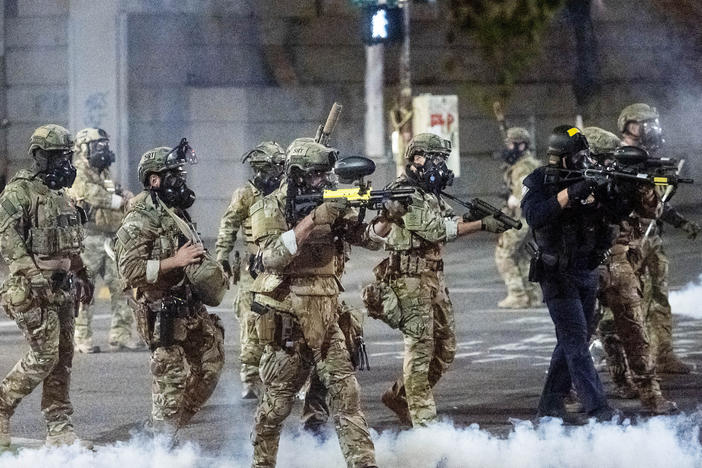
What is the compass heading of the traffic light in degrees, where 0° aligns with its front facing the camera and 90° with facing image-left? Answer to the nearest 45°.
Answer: approximately 0°

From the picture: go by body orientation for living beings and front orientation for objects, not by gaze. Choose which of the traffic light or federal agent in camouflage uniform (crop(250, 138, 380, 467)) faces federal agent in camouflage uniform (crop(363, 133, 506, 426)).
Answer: the traffic light

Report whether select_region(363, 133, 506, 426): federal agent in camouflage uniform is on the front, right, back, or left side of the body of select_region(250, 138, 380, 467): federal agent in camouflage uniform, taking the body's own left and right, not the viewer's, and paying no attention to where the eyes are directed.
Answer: left

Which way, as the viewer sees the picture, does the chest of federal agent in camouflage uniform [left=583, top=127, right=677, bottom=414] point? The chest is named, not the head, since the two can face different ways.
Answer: to the viewer's right

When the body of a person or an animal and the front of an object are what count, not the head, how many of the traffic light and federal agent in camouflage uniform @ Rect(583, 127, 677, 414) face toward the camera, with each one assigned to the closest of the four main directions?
1

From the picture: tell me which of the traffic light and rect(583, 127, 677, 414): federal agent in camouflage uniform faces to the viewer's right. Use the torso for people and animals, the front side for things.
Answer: the federal agent in camouflage uniform

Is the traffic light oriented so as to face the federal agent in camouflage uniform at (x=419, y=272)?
yes

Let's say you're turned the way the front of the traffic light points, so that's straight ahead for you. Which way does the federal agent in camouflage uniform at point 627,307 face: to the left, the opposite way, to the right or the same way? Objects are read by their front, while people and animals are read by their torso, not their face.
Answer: to the left

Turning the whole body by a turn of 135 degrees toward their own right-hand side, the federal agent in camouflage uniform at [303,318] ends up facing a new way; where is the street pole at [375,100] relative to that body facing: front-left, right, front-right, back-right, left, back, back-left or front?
right

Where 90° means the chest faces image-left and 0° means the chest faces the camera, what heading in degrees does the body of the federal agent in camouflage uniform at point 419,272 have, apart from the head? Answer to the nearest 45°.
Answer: approximately 315°

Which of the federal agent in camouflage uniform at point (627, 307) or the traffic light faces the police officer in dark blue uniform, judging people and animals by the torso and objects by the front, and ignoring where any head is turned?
the traffic light

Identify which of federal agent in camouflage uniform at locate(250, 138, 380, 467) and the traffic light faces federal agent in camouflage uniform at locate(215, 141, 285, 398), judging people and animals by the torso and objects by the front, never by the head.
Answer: the traffic light

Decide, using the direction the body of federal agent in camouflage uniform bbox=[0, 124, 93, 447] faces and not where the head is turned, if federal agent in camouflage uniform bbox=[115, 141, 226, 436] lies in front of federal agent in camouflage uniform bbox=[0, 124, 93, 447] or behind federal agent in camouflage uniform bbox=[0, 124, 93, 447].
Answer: in front

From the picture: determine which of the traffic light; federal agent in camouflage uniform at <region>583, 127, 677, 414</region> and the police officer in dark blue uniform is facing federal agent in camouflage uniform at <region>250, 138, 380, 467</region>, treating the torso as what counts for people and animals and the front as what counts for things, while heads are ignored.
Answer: the traffic light
